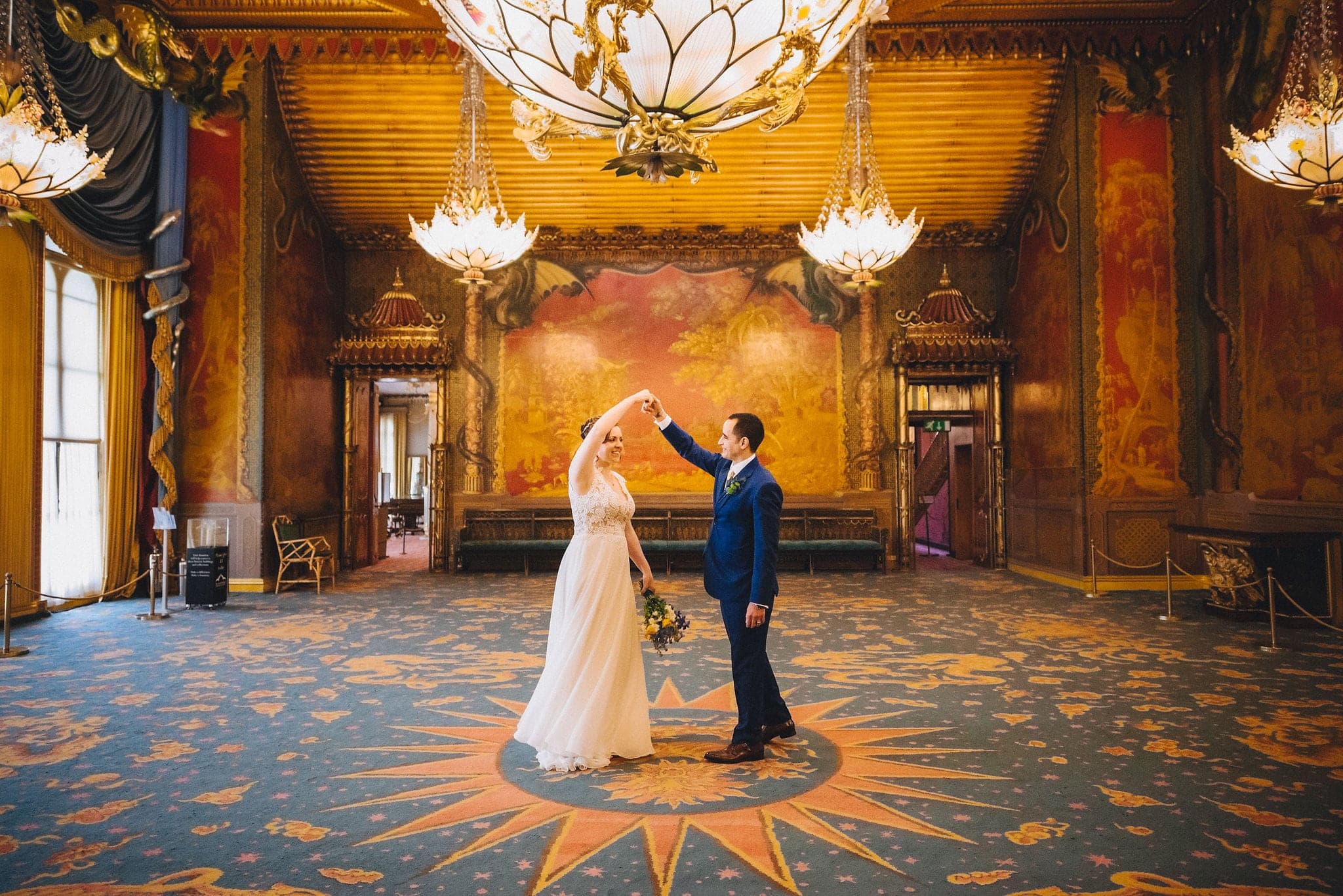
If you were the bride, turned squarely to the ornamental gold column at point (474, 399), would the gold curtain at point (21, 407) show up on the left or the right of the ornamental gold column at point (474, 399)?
left

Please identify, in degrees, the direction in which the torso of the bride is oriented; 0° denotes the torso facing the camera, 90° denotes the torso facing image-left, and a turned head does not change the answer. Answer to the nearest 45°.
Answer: approximately 315°

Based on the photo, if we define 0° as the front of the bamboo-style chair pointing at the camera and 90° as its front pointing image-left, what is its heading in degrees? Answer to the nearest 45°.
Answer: approximately 315°

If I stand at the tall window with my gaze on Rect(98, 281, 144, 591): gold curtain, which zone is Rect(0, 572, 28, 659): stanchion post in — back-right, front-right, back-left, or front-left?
back-right

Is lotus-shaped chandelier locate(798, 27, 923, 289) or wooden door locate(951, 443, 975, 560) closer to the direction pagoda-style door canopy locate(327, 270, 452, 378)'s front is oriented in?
the lotus-shaped chandelier

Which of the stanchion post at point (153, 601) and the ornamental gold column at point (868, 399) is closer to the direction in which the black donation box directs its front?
the stanchion post

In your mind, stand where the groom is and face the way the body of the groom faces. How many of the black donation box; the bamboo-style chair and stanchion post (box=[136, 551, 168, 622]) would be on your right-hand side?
3

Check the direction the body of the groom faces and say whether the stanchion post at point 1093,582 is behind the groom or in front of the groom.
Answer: behind

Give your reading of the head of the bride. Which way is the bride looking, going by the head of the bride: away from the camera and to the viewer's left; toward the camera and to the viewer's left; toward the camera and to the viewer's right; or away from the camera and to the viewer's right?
toward the camera and to the viewer's right

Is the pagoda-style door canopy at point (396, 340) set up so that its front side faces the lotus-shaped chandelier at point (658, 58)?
yes

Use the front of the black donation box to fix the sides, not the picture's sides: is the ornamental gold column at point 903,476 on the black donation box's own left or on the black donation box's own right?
on the black donation box's own left

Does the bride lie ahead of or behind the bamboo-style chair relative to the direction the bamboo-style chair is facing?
ahead
